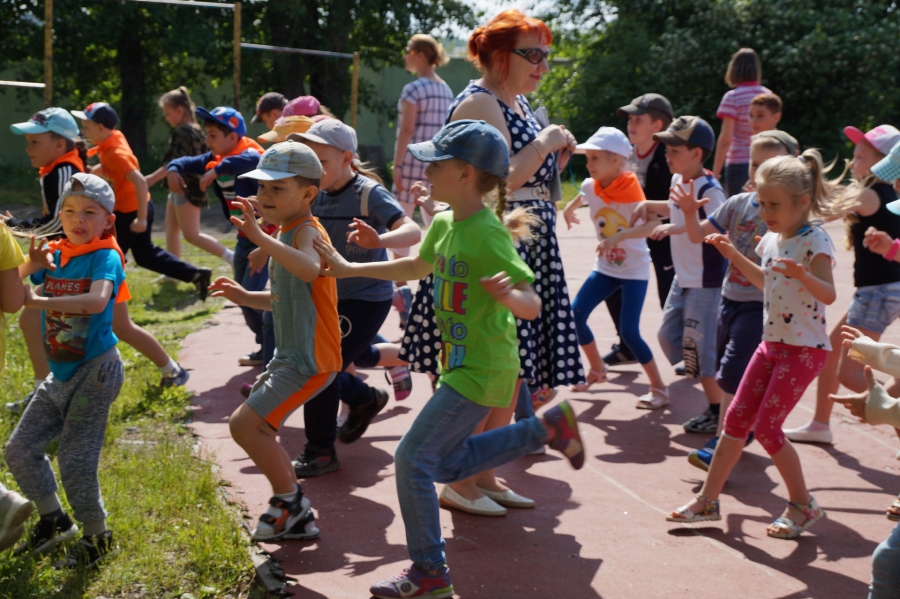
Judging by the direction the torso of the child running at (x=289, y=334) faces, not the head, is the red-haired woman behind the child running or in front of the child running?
behind

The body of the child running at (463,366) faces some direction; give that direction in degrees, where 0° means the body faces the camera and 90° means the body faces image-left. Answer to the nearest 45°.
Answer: approximately 90°

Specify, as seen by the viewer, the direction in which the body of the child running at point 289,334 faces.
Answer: to the viewer's left

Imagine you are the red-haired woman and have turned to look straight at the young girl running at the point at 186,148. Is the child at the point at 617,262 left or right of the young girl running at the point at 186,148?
right

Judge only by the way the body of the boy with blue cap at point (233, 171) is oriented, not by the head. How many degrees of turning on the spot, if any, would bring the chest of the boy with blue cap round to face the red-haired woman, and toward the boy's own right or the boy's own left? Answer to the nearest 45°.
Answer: approximately 90° to the boy's own left

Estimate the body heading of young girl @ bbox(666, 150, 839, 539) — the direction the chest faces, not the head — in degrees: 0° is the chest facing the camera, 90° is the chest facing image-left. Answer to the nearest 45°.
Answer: approximately 45°

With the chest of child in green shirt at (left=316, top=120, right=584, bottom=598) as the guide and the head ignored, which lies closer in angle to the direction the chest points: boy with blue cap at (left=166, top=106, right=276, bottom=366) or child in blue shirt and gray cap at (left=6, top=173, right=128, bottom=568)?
the child in blue shirt and gray cap

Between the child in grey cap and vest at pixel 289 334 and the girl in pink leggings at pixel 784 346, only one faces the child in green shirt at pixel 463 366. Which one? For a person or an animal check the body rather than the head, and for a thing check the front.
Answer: the girl in pink leggings

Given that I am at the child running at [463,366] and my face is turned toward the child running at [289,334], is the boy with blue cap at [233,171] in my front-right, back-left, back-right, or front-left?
front-right

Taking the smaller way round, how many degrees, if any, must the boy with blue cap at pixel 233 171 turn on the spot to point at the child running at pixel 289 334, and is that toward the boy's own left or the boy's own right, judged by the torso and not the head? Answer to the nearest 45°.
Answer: approximately 90° to the boy's own left

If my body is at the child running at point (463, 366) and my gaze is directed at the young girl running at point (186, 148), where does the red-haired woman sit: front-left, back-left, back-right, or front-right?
front-right

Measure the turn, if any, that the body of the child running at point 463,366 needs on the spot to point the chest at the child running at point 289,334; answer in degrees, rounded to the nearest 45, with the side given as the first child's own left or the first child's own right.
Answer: approximately 45° to the first child's own right

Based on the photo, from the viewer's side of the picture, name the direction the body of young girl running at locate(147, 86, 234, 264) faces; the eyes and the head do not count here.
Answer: to the viewer's left

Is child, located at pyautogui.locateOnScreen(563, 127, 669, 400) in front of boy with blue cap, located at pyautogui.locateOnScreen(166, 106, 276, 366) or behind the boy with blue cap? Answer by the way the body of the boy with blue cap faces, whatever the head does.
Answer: behind

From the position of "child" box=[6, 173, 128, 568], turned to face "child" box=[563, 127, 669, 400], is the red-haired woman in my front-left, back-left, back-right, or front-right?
front-right
